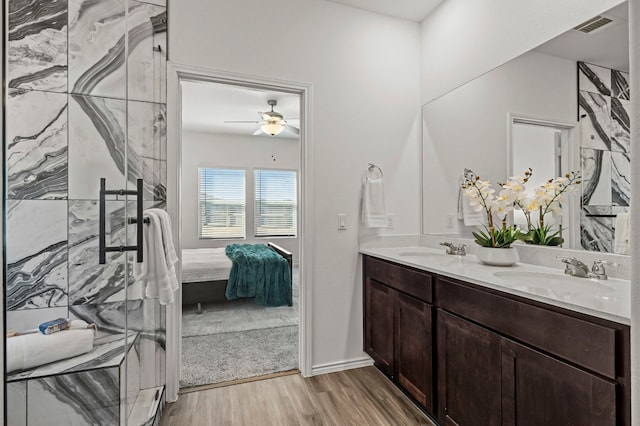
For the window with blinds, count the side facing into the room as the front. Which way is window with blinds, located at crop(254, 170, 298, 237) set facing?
toward the camera

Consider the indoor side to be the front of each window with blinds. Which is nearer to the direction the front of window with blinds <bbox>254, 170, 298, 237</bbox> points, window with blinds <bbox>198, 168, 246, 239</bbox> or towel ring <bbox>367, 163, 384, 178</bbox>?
the towel ring

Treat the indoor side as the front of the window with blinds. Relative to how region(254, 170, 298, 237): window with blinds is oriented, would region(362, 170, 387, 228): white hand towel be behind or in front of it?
in front

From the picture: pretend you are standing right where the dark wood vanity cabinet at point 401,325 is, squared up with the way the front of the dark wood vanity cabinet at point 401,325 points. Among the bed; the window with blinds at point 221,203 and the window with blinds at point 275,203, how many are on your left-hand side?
0

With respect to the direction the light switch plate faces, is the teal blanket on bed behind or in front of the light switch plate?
behind

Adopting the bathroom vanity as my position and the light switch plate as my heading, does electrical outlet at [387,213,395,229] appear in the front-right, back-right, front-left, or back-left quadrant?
front-right

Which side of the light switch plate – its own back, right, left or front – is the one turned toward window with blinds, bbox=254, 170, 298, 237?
back

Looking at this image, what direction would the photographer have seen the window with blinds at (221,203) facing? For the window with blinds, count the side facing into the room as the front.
facing the viewer

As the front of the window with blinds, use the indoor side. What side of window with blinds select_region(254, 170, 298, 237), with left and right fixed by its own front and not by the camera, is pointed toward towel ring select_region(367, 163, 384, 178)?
front

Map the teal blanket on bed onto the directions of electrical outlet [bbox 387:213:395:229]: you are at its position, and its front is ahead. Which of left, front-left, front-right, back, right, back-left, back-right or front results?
back-right

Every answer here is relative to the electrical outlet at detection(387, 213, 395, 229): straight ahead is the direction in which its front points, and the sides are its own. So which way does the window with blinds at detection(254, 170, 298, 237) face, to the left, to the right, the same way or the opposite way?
the same way

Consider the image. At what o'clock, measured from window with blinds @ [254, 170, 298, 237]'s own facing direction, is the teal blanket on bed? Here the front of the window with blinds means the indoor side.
The teal blanket on bed is roughly at 12 o'clock from the window with blinds.

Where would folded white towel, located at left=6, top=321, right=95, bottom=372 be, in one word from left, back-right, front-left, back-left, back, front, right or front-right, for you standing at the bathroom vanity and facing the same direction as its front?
front

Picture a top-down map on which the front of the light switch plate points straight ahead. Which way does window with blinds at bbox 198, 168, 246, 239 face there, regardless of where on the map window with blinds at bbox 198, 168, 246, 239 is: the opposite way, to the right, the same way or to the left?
the same way

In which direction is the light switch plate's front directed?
toward the camera

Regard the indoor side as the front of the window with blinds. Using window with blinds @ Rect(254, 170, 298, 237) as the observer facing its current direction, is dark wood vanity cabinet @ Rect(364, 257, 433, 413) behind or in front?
in front

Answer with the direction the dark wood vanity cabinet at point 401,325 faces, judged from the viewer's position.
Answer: facing the viewer and to the left of the viewer
